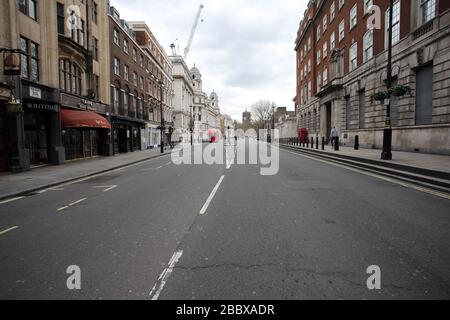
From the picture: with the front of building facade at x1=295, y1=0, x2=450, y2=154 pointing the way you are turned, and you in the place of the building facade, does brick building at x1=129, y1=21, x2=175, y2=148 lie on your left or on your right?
on your right

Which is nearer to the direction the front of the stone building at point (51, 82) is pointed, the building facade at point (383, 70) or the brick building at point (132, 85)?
the building facade

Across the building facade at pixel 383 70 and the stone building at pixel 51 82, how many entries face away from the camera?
0

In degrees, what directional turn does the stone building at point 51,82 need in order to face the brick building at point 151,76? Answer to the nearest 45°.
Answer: approximately 90° to its left

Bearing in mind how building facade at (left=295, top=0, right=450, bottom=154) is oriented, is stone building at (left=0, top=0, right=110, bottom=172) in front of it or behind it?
in front

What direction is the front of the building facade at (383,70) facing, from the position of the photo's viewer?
facing the viewer and to the left of the viewer

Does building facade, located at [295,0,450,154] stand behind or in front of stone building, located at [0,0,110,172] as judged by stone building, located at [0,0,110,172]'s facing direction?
in front

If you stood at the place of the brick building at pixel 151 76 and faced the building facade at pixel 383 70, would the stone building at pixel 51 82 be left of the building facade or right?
right

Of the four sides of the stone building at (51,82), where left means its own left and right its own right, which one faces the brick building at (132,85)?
left

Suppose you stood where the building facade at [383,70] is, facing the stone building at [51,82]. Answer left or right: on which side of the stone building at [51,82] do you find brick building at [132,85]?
right

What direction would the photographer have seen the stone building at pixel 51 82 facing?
facing the viewer and to the right of the viewer
